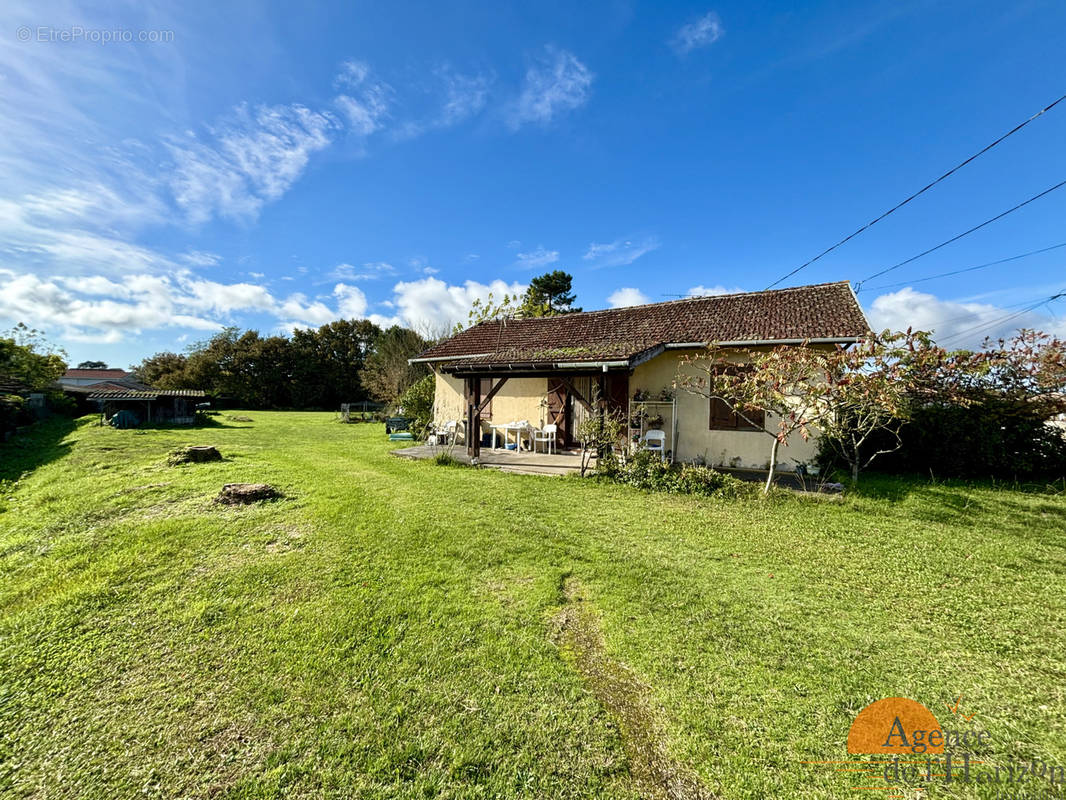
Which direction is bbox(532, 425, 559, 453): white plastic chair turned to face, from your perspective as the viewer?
facing to the left of the viewer

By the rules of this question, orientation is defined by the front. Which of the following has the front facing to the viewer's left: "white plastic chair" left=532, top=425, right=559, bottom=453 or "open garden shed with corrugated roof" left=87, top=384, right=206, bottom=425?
the white plastic chair

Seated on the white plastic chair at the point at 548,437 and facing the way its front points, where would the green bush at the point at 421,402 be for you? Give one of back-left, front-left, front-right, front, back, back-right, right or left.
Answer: front-right

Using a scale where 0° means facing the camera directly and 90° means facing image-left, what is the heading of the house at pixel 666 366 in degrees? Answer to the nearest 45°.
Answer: approximately 45°

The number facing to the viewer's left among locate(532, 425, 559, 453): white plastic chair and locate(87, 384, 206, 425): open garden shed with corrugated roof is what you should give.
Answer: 1

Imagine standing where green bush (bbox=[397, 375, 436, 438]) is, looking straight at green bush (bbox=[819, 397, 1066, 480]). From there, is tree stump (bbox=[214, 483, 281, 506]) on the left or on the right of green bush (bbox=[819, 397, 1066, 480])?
right
